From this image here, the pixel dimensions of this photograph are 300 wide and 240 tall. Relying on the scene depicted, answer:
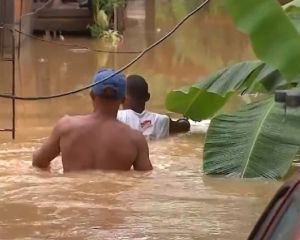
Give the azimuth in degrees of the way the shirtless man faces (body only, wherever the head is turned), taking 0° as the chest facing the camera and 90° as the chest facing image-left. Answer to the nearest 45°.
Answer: approximately 180°

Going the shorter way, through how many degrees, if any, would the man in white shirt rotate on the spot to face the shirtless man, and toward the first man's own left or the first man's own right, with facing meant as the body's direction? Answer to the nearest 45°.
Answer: approximately 180°

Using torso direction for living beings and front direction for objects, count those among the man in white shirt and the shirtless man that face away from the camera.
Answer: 2

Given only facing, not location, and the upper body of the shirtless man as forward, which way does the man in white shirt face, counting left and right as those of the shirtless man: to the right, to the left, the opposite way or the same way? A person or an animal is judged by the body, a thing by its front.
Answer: the same way

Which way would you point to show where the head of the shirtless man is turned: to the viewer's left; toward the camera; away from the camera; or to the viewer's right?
away from the camera

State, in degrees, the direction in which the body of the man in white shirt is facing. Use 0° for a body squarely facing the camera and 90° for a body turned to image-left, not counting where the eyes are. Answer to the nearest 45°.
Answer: approximately 180°

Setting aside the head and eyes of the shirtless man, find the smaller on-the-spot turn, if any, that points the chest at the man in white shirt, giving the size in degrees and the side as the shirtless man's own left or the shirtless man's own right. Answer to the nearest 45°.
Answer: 0° — they already face them
